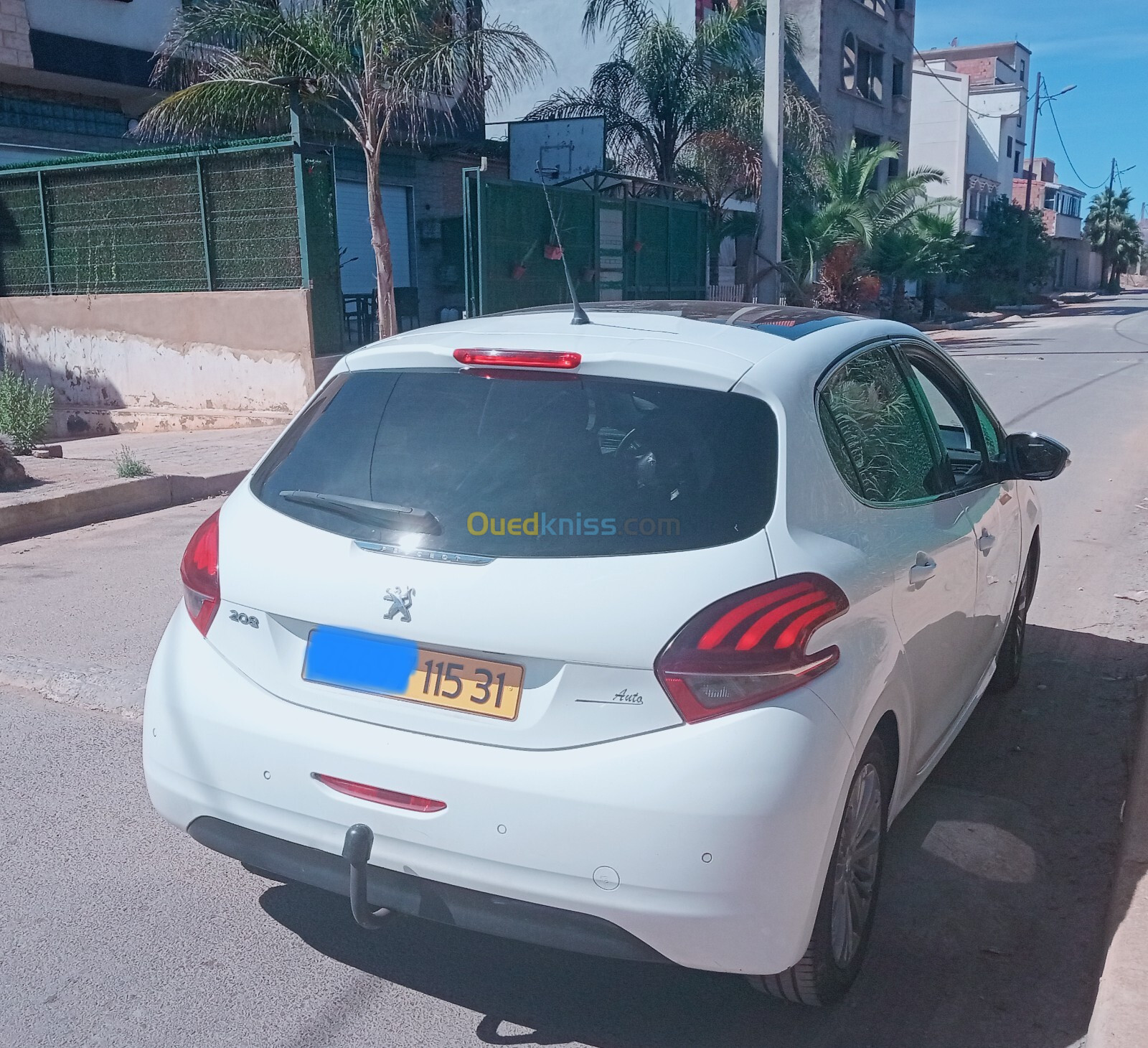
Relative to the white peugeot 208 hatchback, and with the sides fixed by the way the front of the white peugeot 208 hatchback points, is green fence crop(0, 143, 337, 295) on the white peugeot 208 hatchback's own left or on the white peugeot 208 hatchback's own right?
on the white peugeot 208 hatchback's own left

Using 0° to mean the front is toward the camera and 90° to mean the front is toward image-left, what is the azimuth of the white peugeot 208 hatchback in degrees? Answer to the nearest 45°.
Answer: approximately 225°

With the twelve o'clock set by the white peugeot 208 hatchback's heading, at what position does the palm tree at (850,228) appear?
The palm tree is roughly at 11 o'clock from the white peugeot 208 hatchback.

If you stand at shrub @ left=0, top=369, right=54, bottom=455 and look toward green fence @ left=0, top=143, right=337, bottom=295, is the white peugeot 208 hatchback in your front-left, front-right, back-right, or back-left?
back-right

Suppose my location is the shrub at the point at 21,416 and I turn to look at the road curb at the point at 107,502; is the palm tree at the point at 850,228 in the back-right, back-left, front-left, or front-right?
back-left

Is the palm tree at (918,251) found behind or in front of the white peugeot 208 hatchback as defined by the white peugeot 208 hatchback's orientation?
in front

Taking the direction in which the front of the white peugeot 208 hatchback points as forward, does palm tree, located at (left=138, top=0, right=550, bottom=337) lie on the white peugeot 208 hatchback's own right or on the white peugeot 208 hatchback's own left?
on the white peugeot 208 hatchback's own left
